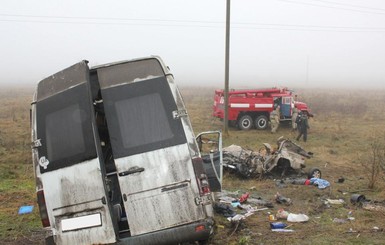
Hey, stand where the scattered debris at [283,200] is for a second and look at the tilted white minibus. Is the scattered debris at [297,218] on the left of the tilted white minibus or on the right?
left

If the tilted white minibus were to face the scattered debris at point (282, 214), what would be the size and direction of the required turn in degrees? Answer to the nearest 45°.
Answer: approximately 135° to its right

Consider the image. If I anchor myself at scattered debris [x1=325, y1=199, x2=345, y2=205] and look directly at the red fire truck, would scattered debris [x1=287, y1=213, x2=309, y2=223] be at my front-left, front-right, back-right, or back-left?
back-left

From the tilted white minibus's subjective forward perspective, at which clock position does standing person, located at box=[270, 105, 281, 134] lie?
The standing person is roughly at 1 o'clock from the tilted white minibus.

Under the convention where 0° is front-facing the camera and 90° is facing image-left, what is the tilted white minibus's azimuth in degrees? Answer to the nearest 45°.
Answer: approximately 180°

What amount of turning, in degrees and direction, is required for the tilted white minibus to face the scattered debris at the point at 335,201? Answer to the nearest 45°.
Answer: approximately 45° to its right

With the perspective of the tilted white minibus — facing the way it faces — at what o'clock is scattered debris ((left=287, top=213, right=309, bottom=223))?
The scattered debris is roughly at 4 o'clock from the tilted white minibus.

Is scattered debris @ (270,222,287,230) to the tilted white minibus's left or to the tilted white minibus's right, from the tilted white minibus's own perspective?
on its right
